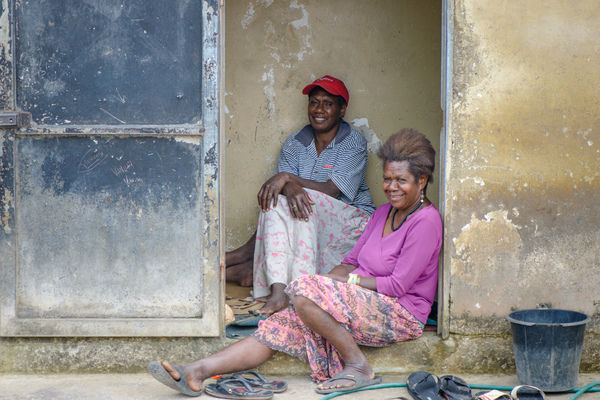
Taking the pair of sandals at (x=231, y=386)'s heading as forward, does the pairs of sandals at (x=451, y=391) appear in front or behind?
behind

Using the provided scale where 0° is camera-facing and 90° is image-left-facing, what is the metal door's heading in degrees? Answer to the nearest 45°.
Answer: approximately 0°

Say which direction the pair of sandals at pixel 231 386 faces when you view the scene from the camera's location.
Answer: facing to the left of the viewer

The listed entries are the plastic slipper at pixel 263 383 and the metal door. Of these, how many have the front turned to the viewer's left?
1

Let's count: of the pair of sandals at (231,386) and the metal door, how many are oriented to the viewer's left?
1

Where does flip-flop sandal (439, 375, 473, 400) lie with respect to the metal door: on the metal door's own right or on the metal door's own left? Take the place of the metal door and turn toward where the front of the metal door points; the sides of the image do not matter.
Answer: on the metal door's own left

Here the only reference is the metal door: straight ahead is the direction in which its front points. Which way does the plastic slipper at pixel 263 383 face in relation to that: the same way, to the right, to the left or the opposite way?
to the right

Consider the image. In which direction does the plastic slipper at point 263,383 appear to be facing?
to the viewer's left

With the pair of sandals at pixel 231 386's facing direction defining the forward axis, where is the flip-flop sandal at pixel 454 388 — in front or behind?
behind

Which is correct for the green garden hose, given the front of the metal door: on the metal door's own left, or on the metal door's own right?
on the metal door's own left
